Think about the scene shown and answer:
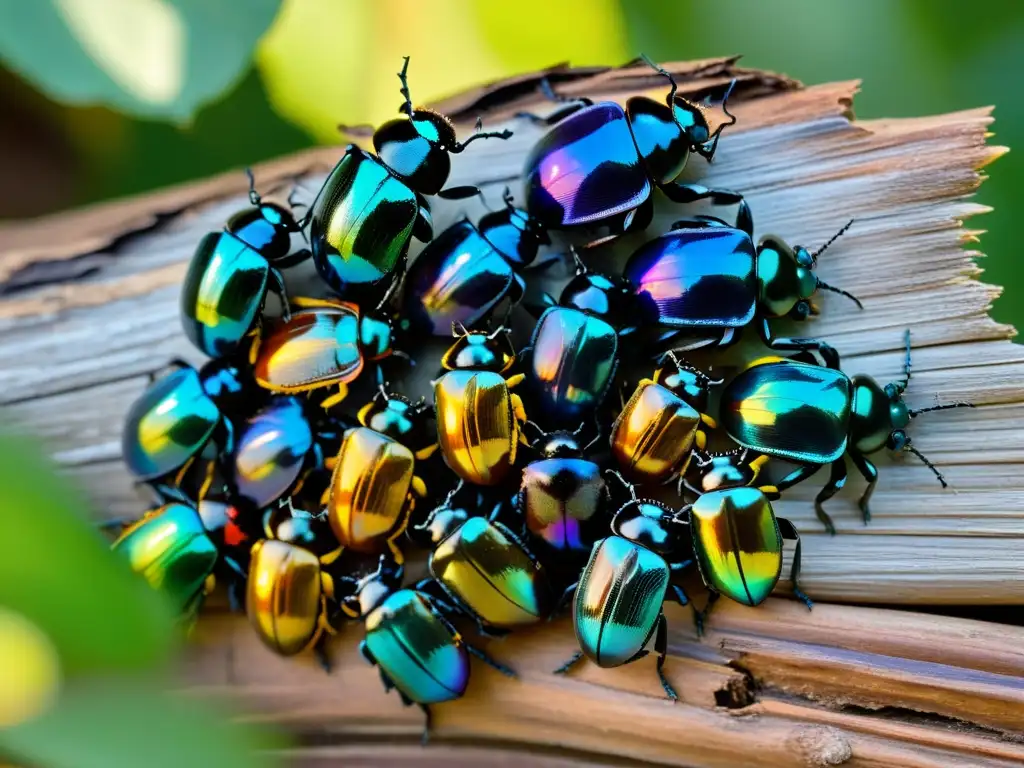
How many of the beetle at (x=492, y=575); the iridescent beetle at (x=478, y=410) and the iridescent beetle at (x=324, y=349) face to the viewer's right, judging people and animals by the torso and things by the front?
1

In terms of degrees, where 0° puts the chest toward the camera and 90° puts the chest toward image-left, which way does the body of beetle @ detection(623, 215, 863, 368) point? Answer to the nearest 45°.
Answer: approximately 270°

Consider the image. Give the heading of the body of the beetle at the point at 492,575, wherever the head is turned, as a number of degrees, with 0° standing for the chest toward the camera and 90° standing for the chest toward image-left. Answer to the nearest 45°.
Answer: approximately 135°

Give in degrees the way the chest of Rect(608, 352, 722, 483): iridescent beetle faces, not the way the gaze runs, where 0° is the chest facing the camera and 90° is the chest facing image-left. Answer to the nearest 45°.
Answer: approximately 225°

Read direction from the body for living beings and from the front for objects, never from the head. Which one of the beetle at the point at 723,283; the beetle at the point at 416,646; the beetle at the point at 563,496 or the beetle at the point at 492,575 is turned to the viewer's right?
the beetle at the point at 723,283

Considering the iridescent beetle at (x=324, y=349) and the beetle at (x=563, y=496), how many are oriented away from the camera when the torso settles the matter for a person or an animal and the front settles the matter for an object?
1

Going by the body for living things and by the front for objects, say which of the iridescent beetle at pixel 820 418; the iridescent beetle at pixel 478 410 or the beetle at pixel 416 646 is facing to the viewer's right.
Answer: the iridescent beetle at pixel 820 418

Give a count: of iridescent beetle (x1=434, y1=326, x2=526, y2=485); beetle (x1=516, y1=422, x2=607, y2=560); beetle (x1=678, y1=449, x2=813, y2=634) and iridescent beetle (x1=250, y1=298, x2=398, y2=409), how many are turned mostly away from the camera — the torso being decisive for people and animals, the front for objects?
3

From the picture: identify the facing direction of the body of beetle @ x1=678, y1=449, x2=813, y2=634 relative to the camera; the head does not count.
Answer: away from the camera

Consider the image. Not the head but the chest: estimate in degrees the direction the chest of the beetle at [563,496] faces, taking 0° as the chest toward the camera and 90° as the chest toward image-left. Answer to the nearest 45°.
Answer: approximately 180°
